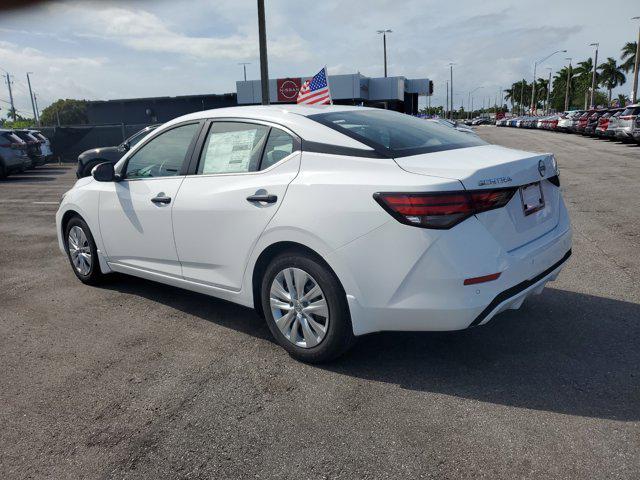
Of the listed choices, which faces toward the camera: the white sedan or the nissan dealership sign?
the nissan dealership sign

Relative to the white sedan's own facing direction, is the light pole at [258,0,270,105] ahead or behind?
ahead

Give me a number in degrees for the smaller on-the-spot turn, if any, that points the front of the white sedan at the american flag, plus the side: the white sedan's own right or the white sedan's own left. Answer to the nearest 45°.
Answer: approximately 45° to the white sedan's own right

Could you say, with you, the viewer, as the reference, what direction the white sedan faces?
facing away from the viewer and to the left of the viewer

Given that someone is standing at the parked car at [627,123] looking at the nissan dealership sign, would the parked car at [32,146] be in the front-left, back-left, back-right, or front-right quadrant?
front-left

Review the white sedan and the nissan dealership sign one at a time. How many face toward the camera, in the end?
1

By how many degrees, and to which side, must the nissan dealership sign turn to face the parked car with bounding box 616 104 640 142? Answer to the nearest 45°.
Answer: approximately 45° to its left

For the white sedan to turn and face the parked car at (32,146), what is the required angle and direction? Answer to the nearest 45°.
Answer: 0° — it already faces it

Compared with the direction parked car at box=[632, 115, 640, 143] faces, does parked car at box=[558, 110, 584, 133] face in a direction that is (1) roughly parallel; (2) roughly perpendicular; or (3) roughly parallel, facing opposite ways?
roughly parallel

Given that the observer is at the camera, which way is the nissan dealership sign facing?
facing the viewer

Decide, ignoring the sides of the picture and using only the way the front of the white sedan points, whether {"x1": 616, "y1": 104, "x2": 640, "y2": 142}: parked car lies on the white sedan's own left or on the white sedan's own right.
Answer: on the white sedan's own right

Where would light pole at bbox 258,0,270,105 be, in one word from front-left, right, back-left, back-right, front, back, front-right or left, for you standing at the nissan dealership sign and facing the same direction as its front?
front
